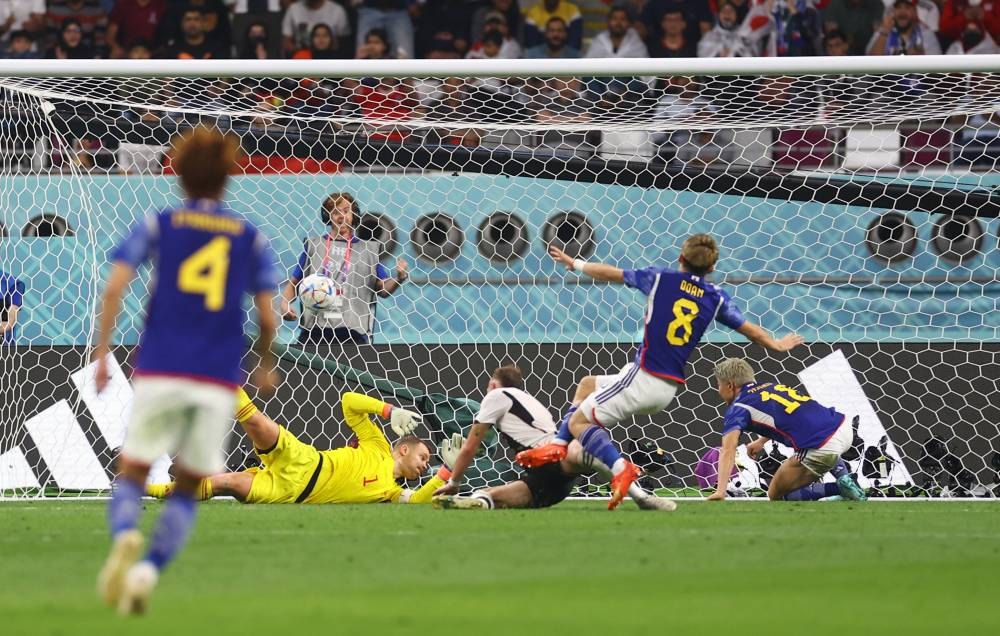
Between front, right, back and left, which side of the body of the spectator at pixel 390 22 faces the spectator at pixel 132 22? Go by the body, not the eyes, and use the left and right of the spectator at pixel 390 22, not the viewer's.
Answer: right

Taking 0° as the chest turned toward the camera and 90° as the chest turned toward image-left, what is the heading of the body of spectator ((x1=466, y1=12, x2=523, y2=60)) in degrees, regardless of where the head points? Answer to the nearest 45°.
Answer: approximately 0°

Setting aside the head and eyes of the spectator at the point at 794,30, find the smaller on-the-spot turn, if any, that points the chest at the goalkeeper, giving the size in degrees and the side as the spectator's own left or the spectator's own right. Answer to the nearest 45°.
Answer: approximately 45° to the spectator's own right

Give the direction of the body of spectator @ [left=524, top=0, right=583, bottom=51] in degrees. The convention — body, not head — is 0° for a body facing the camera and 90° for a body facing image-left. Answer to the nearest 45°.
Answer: approximately 0°

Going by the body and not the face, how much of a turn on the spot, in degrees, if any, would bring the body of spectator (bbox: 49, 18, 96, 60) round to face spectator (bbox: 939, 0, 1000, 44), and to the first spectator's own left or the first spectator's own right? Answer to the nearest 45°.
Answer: approximately 90° to the first spectator's own left

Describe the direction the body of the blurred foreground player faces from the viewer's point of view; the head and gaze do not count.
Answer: away from the camera

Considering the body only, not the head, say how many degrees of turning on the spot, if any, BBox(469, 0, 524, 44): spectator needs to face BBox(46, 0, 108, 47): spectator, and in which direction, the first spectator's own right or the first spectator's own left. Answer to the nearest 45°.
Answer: approximately 90° to the first spectator's own right
